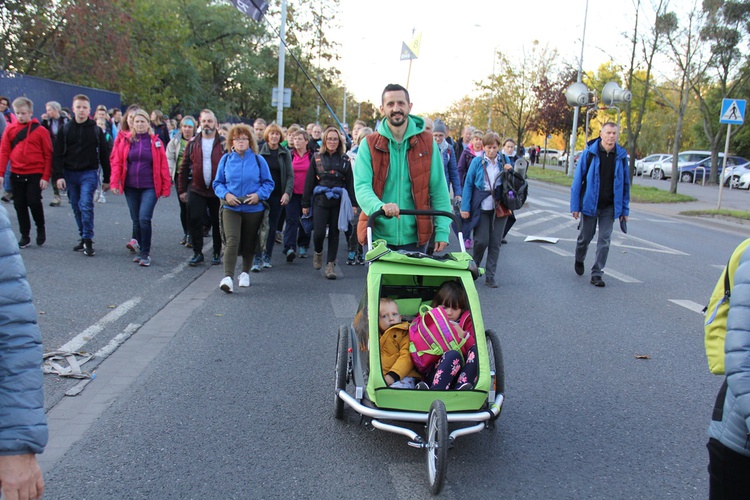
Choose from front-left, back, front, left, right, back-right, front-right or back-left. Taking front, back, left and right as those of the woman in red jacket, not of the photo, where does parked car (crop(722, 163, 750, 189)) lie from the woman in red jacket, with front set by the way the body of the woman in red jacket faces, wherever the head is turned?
back-left

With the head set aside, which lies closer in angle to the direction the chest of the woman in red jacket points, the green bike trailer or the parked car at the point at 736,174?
the green bike trailer

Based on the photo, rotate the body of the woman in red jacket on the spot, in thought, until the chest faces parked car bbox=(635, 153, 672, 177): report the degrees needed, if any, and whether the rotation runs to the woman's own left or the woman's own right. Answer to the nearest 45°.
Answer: approximately 135° to the woman's own left

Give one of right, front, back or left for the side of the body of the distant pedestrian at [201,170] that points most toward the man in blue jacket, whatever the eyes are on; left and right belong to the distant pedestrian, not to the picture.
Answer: left

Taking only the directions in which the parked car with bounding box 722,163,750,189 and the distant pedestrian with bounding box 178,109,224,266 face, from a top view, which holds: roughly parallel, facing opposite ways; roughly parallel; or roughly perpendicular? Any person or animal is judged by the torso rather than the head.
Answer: roughly perpendicular

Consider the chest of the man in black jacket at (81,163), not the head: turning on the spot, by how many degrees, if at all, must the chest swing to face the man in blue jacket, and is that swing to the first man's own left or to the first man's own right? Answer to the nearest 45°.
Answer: approximately 45° to the first man's own left

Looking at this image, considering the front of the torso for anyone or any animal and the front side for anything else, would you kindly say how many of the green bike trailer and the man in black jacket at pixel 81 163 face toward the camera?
2

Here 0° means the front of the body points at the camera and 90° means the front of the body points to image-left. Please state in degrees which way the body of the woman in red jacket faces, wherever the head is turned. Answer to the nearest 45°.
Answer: approximately 0°

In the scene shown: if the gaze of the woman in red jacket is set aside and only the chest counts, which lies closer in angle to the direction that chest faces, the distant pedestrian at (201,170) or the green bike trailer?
the green bike trailer
